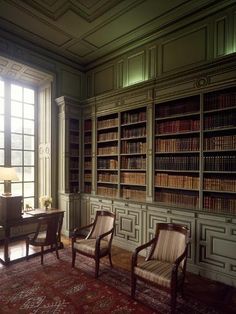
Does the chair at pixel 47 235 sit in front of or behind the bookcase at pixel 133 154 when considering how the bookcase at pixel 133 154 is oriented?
in front

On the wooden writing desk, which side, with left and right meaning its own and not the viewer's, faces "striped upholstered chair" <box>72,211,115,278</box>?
front

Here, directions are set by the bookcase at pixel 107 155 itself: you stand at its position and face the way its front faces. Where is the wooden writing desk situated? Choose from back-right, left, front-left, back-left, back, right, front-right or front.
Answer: front

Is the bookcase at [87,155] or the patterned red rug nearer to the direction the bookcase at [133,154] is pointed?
the patterned red rug

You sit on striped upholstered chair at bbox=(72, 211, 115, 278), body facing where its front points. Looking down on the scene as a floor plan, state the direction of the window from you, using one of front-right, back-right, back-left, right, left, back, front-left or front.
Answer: right

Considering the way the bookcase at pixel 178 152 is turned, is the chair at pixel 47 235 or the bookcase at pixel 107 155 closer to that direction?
the chair

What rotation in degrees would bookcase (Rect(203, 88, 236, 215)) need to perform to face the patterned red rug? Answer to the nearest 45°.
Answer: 0° — it already faces it

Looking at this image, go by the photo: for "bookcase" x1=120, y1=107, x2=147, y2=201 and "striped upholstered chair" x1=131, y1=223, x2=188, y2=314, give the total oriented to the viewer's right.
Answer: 0

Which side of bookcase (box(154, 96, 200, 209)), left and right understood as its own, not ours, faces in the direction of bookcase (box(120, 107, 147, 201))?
right

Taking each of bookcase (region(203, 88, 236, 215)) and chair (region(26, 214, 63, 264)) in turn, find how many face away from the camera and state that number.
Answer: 1

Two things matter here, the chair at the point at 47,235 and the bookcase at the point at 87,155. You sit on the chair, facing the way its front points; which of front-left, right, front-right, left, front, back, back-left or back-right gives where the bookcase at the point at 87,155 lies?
right

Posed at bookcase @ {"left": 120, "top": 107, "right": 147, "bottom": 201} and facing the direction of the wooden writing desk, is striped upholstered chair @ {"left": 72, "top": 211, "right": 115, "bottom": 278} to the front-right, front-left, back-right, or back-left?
front-left

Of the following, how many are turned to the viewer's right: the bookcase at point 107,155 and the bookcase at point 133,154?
0

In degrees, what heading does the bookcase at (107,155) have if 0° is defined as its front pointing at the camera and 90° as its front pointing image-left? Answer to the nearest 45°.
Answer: approximately 45°

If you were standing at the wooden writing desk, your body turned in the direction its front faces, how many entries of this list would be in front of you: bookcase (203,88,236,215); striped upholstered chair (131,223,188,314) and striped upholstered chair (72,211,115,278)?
3

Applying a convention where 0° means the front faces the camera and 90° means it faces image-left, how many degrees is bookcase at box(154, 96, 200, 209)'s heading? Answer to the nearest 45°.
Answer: approximately 45°
